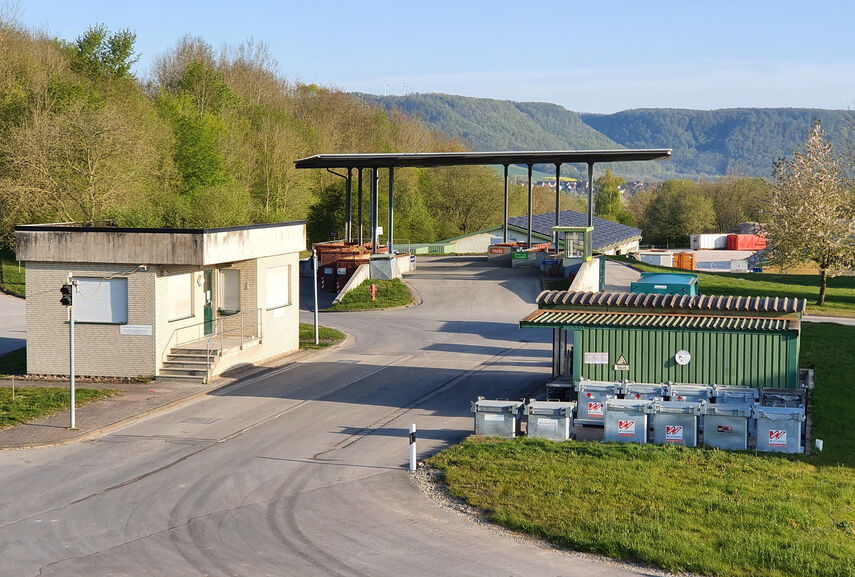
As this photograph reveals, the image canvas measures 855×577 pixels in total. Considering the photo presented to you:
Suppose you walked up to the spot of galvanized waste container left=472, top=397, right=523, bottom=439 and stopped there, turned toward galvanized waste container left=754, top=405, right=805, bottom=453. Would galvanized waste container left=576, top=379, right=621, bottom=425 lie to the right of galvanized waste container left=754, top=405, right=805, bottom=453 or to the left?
left

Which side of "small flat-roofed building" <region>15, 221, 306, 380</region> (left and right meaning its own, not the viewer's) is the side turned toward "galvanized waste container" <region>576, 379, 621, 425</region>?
front

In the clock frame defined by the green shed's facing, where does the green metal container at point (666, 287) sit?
The green metal container is roughly at 6 o'clock from the green shed.

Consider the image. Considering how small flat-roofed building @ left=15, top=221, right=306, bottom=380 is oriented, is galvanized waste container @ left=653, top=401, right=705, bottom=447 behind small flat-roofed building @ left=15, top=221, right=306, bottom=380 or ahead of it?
ahead

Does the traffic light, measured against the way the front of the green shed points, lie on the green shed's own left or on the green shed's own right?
on the green shed's own right

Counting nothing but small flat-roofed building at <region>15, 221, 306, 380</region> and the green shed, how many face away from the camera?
0

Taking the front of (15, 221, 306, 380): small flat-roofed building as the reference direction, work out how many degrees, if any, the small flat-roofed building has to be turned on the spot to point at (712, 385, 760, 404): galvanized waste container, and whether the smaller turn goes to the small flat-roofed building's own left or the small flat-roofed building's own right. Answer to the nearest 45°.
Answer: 0° — it already faces it

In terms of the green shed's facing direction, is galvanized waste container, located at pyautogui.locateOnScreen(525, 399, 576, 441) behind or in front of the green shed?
in front

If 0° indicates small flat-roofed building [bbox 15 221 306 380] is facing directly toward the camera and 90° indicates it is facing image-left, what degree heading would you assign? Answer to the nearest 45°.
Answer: approximately 315°

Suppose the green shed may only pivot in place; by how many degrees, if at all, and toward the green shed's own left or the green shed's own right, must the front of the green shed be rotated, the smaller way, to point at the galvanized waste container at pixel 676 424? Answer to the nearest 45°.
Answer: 0° — it already faces it

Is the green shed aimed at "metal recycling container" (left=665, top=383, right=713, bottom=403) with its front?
yes

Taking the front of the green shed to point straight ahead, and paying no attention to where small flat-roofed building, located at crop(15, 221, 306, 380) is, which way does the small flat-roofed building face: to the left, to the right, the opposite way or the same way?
to the left
